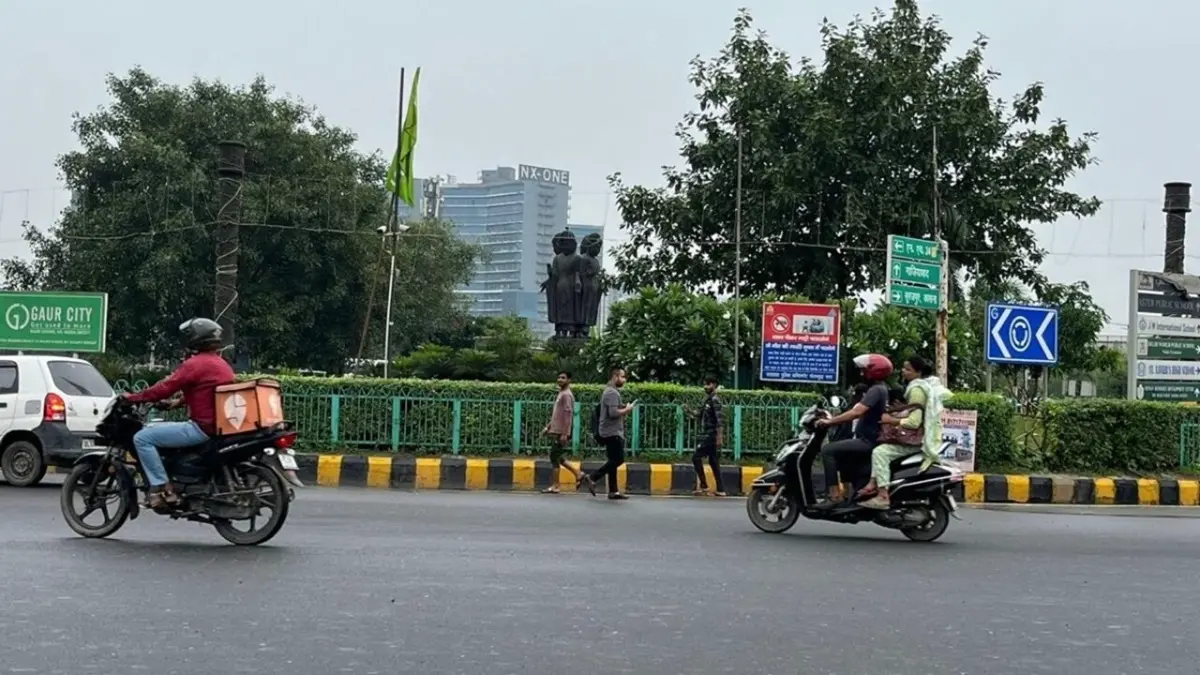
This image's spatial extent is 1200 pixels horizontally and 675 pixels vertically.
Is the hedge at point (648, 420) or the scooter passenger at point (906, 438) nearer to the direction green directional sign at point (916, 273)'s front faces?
the scooter passenger

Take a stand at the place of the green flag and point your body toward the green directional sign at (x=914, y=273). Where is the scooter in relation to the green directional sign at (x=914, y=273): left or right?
right

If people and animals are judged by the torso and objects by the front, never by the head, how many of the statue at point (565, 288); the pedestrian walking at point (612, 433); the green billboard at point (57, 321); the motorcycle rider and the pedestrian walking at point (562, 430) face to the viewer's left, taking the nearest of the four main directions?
2

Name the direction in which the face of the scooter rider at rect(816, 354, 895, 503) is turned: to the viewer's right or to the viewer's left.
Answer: to the viewer's left

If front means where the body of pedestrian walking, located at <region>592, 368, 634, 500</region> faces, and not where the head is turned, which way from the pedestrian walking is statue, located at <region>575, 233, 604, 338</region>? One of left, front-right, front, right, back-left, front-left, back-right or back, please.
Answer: left

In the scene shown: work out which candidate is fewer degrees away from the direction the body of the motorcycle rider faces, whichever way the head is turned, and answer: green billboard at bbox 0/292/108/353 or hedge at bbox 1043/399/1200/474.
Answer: the green billboard

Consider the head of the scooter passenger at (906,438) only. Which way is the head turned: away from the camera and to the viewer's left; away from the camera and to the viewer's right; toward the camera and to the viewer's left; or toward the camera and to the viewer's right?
toward the camera and to the viewer's left

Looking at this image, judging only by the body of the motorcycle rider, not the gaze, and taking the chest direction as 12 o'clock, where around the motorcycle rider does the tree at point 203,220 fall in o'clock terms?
The tree is roughly at 3 o'clock from the motorcycle rider.

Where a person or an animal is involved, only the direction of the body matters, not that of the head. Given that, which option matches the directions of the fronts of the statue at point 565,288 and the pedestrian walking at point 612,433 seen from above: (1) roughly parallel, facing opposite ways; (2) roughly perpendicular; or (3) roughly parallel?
roughly perpendicular

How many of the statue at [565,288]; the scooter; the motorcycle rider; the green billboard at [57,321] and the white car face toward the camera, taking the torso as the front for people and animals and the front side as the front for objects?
2

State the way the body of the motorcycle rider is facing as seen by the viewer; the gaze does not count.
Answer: to the viewer's left
